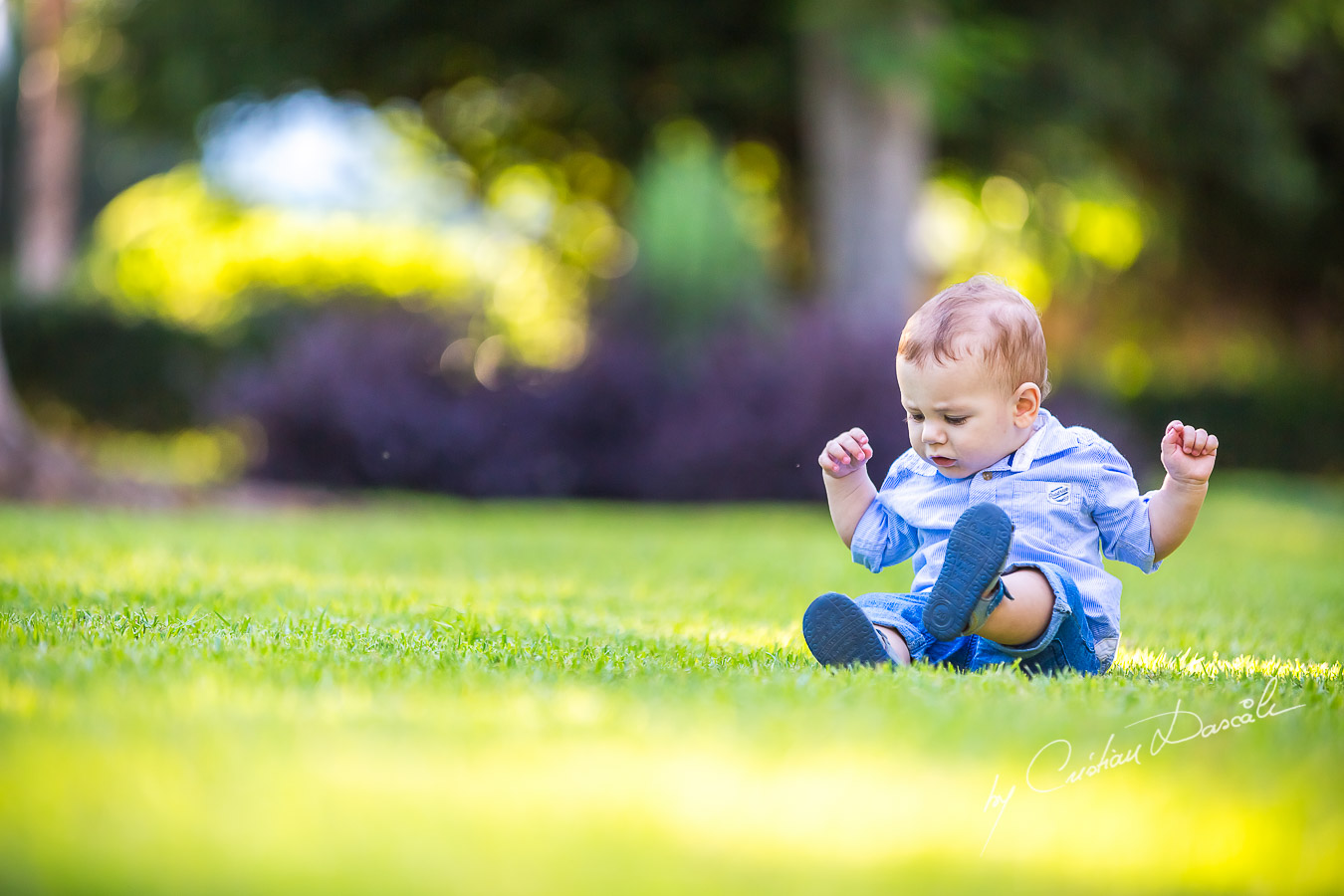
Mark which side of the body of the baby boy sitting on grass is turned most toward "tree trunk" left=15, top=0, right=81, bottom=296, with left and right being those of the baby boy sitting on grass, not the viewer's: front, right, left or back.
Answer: right

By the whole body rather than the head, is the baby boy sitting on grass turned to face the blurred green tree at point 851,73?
no

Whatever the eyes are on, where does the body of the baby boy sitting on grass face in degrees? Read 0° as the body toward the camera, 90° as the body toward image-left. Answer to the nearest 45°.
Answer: approximately 45°

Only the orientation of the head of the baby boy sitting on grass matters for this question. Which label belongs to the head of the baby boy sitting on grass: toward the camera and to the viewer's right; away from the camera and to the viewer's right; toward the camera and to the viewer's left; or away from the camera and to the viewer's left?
toward the camera and to the viewer's left

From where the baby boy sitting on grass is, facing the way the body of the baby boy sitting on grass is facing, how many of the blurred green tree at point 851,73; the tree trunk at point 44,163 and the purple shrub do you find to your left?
0

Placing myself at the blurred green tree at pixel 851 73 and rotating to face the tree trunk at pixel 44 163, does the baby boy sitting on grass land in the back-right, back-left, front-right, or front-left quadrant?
back-left

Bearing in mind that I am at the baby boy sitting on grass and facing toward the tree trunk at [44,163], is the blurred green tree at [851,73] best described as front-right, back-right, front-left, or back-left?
front-right
